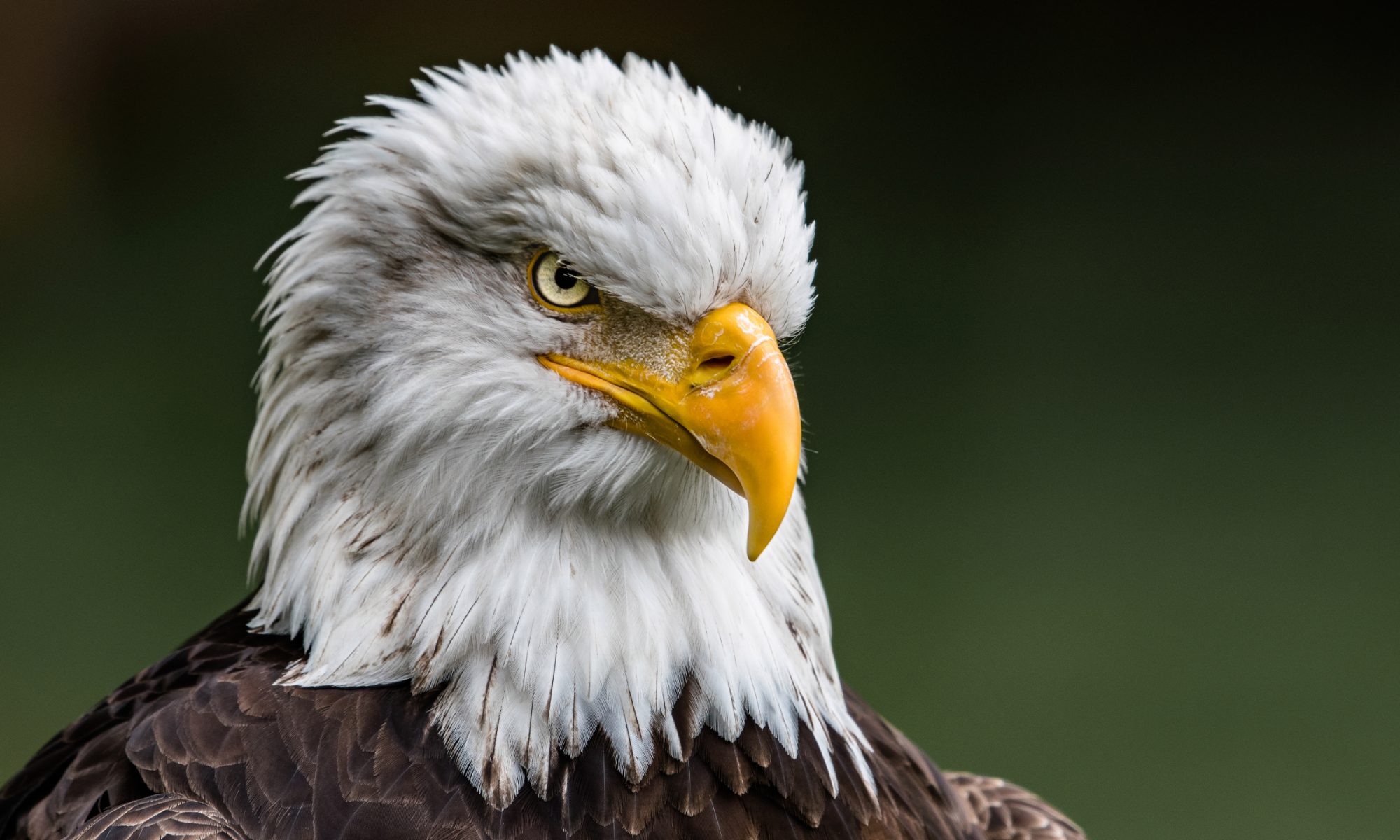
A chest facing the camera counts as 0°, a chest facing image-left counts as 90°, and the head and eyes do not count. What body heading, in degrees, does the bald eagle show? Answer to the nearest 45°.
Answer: approximately 315°
